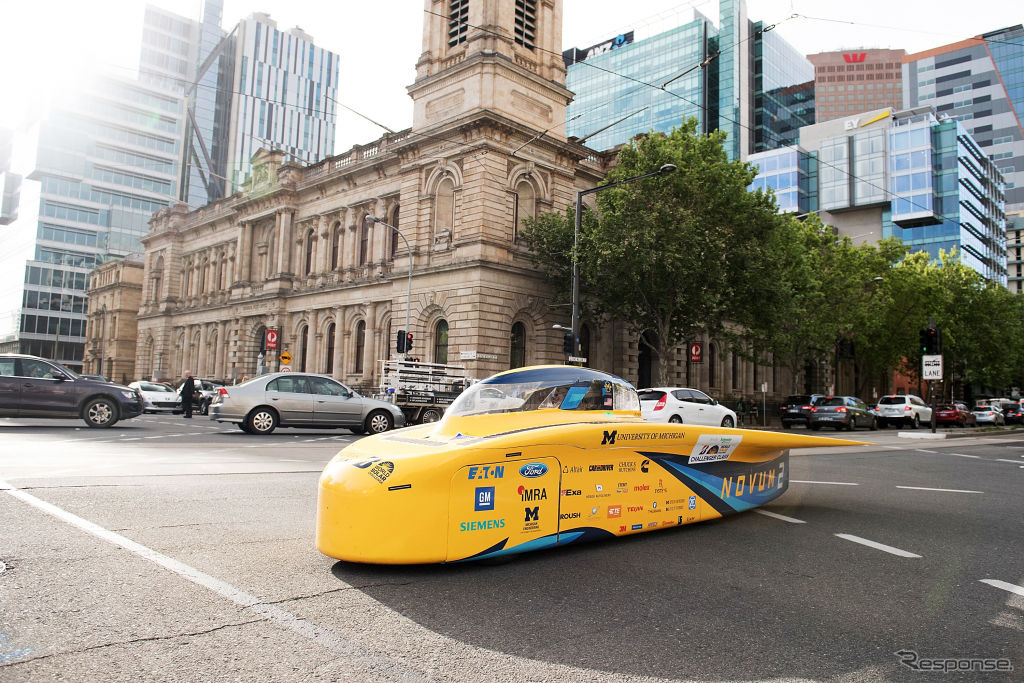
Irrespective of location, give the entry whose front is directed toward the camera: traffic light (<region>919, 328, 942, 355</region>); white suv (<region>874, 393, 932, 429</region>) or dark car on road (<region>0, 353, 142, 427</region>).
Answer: the traffic light

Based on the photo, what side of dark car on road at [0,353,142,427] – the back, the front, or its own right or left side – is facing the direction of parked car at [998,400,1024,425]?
front

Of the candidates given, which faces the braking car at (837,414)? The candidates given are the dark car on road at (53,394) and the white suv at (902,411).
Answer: the dark car on road at (53,394)

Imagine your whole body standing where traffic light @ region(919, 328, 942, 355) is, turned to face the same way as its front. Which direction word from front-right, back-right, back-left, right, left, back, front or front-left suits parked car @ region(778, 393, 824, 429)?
back-right

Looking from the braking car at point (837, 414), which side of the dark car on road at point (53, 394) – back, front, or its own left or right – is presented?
front

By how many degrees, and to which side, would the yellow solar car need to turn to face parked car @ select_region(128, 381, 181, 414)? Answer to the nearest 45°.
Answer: approximately 90° to its right

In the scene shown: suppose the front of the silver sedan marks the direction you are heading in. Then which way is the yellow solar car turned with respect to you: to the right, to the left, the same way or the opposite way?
the opposite way

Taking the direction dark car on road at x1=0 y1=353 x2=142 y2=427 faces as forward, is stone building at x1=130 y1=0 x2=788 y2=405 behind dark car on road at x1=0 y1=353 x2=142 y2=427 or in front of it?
in front

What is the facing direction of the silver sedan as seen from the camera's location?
facing to the right of the viewer

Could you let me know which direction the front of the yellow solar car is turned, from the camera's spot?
facing the viewer and to the left of the viewer

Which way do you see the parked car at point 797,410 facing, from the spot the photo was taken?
facing away from the viewer and to the right of the viewer

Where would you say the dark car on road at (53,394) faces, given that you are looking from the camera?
facing to the right of the viewer
